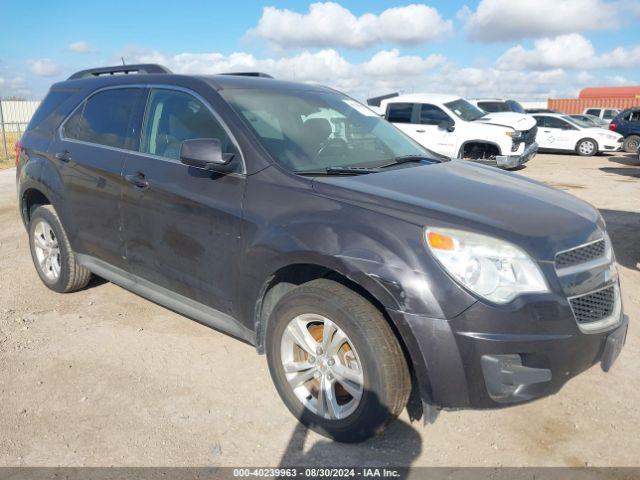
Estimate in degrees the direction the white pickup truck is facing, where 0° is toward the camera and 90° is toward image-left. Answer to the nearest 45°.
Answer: approximately 315°

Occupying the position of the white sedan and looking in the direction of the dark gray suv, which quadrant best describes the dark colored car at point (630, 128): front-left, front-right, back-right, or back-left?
back-left

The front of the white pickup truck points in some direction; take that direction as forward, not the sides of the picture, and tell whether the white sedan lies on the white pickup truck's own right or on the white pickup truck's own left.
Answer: on the white pickup truck's own left

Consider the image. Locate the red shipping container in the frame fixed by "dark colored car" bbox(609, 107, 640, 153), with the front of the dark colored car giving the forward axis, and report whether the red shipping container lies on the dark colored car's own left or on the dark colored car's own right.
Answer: on the dark colored car's own left

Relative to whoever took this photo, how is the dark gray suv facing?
facing the viewer and to the right of the viewer
